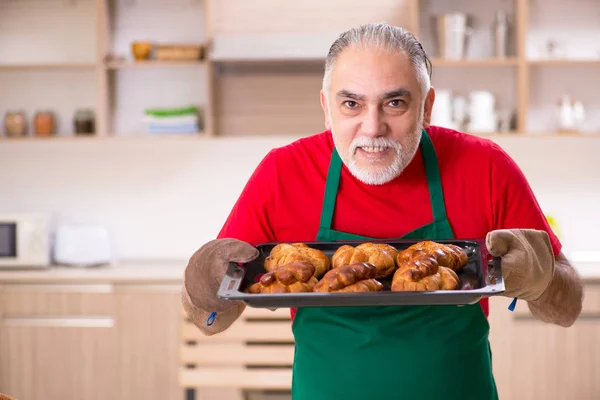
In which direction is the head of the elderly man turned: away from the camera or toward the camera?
toward the camera

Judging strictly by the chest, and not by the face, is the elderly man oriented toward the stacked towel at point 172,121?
no

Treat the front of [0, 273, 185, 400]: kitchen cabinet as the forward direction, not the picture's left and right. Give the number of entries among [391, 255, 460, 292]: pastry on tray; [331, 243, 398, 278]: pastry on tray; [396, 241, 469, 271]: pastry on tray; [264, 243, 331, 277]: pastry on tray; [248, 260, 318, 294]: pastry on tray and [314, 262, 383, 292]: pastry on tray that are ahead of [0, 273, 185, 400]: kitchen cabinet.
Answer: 6

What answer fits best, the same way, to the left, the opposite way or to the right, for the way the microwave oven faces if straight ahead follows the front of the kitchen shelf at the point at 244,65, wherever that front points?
the same way

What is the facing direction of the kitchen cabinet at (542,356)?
toward the camera

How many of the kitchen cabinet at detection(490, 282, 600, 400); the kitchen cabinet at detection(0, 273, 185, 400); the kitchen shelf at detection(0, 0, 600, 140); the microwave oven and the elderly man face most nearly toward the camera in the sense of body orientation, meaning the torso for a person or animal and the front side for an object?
5

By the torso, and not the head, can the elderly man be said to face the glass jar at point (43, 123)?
no

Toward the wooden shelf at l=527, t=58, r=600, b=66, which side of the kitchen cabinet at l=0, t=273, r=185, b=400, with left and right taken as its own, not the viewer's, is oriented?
left

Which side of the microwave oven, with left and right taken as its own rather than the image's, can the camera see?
front

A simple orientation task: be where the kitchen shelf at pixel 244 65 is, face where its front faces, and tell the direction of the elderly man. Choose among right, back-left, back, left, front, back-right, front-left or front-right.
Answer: front

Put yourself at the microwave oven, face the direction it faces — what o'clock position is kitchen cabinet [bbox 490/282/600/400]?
The kitchen cabinet is roughly at 10 o'clock from the microwave oven.

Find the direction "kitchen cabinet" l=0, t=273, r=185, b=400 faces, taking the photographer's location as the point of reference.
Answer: facing the viewer
